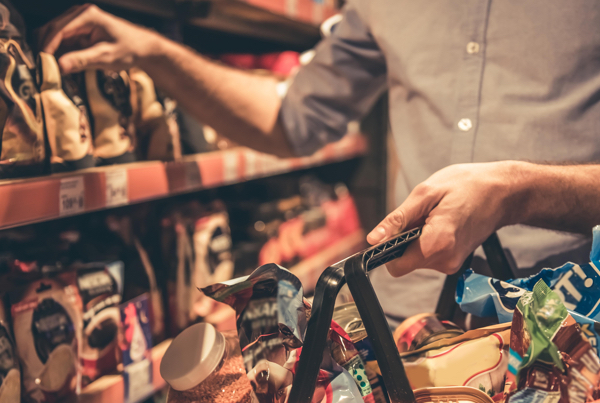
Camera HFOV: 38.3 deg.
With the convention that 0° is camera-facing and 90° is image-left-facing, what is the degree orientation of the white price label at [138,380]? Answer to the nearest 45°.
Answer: approximately 315°

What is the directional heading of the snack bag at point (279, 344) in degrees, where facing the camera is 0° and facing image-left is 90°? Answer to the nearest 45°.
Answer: approximately 0°
